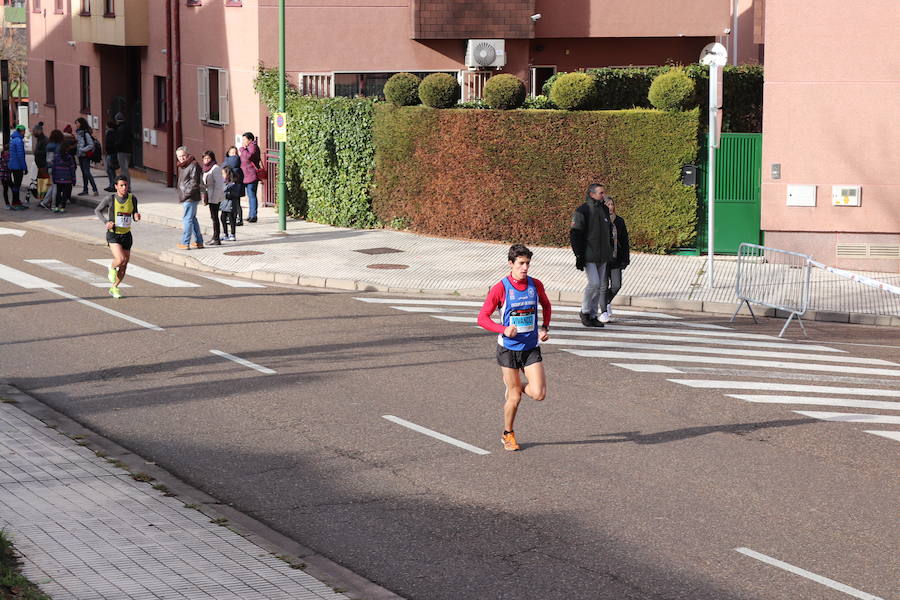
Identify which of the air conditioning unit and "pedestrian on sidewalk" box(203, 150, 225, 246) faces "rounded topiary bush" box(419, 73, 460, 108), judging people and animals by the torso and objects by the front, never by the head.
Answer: the air conditioning unit

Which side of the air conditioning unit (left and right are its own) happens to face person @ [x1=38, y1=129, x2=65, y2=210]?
right

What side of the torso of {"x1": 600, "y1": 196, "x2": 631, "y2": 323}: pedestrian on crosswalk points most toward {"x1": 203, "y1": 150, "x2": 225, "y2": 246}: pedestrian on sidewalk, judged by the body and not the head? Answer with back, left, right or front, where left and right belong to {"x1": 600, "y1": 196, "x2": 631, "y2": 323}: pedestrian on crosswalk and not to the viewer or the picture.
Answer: right

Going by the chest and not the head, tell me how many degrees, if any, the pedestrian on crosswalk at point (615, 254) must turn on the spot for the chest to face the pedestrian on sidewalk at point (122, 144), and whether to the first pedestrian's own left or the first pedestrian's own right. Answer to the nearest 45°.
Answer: approximately 90° to the first pedestrian's own right

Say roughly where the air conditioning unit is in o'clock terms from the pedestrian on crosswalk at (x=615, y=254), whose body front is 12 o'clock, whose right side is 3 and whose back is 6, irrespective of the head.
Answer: The air conditioning unit is roughly at 4 o'clock from the pedestrian on crosswalk.

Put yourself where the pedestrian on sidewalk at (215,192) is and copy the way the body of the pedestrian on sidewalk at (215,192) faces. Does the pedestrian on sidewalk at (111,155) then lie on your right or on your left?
on your right

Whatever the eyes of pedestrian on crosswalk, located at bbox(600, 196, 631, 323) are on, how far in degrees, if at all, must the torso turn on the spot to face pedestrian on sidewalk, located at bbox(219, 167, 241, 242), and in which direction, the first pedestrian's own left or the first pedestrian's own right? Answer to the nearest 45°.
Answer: approximately 90° to the first pedestrian's own right

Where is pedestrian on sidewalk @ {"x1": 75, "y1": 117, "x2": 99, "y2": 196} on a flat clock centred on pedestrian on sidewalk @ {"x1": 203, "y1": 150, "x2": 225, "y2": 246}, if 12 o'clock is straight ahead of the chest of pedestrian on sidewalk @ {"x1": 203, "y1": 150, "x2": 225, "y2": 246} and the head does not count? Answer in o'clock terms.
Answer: pedestrian on sidewalk @ {"x1": 75, "y1": 117, "x2": 99, "y2": 196} is roughly at 4 o'clock from pedestrian on sidewalk @ {"x1": 203, "y1": 150, "x2": 225, "y2": 246}.

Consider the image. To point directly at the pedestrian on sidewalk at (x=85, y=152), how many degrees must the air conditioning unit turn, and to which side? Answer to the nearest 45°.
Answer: approximately 90° to its right

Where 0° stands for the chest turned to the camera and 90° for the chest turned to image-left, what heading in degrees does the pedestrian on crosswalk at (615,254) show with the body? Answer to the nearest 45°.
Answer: approximately 45°

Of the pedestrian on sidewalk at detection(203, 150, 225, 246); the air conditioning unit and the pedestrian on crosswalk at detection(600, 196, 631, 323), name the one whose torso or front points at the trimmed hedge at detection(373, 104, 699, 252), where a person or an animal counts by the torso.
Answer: the air conditioning unit
